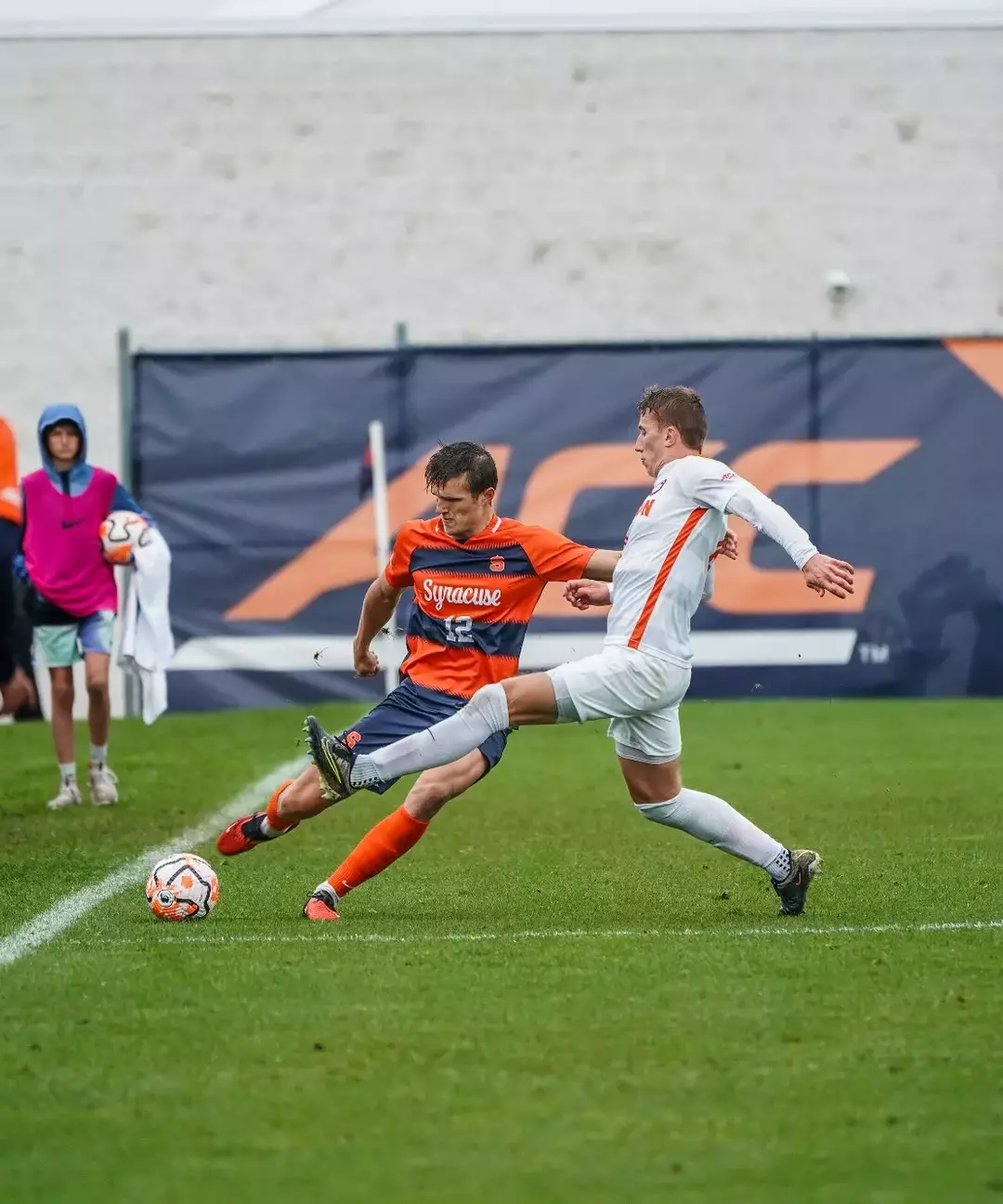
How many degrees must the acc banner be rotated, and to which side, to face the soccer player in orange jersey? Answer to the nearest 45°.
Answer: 0° — it already faces them

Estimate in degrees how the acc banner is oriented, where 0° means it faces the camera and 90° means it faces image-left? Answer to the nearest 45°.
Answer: approximately 0°

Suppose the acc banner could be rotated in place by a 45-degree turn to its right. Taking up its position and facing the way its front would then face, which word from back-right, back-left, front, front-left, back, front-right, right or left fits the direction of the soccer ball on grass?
front-left

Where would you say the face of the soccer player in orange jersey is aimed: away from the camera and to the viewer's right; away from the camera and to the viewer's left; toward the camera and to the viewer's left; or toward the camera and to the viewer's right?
toward the camera and to the viewer's left

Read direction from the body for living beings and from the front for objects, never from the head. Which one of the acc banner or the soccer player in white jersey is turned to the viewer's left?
the soccer player in white jersey

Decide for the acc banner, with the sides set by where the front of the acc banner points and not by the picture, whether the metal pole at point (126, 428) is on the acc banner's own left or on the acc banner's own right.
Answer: on the acc banner's own right

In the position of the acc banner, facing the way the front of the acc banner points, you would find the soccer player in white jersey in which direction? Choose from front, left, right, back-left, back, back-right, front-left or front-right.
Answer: front

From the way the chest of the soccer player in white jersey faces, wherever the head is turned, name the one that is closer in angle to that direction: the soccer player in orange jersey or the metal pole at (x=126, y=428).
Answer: the soccer player in orange jersey

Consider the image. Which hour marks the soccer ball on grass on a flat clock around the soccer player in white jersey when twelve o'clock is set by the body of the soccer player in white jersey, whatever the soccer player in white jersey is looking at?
The soccer ball on grass is roughly at 12 o'clock from the soccer player in white jersey.

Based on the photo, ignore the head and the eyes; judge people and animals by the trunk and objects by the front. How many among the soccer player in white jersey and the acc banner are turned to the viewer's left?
1

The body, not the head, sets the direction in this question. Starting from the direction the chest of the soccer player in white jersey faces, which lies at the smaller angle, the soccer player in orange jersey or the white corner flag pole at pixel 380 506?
the soccer player in orange jersey

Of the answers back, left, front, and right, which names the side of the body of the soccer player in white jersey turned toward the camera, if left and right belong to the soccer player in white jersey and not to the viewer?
left

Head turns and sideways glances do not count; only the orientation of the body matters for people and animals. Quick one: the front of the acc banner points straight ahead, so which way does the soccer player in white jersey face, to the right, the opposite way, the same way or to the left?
to the right
